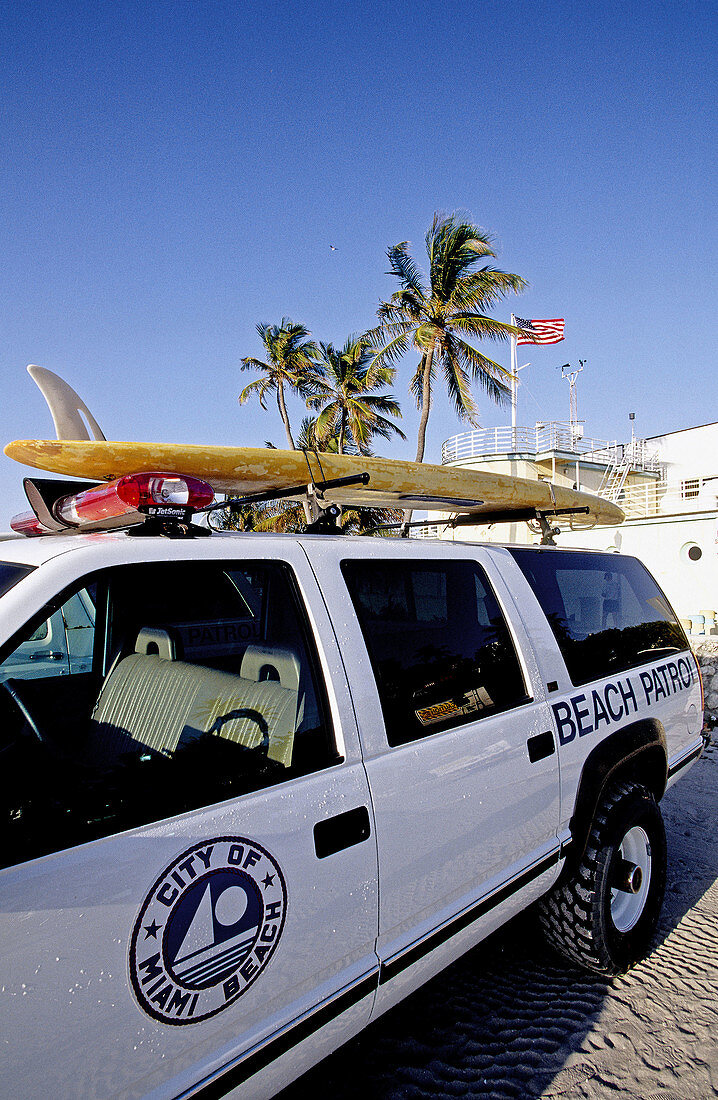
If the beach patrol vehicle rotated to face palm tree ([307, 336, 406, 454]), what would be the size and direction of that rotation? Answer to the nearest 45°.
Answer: approximately 135° to its right

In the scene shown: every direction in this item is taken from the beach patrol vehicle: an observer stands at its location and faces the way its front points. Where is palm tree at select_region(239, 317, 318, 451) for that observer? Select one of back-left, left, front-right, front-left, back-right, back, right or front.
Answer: back-right

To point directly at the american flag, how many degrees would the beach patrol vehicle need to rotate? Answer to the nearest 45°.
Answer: approximately 135° to its right

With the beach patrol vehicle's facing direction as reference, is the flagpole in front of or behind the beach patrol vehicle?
behind

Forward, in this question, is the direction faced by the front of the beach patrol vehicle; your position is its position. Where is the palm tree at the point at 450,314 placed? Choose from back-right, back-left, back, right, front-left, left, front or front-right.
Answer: back-right

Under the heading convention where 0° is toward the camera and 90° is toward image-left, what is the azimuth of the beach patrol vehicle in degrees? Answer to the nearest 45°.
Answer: approximately 45°

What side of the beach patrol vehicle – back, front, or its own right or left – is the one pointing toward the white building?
back
